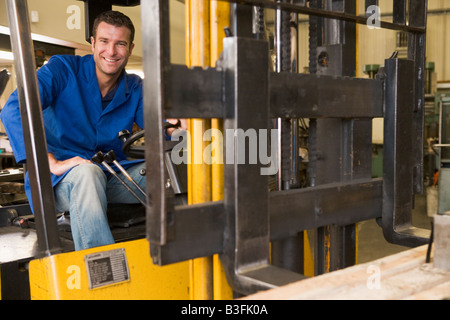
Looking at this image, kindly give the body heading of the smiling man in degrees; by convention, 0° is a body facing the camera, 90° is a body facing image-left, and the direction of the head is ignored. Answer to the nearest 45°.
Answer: approximately 315°

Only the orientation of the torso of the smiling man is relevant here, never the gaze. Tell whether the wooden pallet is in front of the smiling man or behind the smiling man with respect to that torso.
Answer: in front

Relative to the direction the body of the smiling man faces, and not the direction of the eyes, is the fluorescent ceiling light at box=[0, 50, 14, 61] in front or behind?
behind

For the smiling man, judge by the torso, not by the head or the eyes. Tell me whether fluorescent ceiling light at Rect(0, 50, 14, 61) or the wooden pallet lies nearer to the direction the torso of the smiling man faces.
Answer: the wooden pallet
